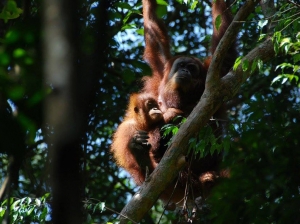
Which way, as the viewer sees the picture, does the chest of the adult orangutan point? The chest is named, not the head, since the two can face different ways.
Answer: toward the camera

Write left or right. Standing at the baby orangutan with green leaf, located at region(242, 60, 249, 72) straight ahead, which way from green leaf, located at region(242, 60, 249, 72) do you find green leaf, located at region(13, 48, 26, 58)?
right

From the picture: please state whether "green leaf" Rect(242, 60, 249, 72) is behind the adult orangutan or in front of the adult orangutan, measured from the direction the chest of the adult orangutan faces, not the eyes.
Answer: in front

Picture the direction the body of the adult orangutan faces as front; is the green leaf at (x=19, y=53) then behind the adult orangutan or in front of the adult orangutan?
in front
